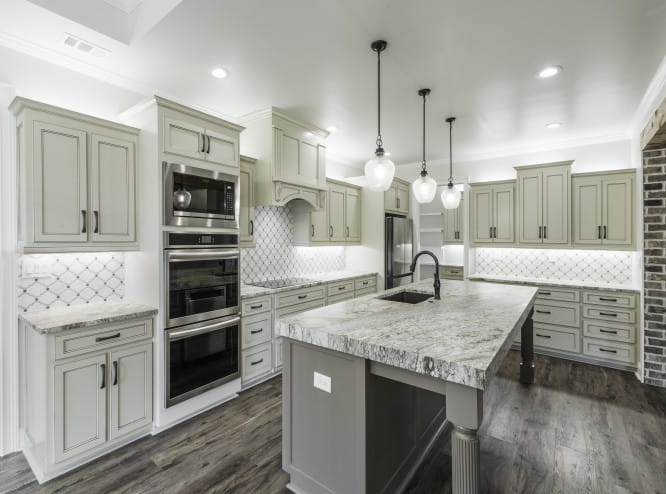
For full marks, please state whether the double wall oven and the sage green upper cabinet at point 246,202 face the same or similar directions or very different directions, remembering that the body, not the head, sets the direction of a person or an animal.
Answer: same or similar directions

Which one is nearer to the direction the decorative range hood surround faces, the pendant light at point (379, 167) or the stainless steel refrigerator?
the pendant light

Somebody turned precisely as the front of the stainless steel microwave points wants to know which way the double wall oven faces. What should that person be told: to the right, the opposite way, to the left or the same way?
the same way

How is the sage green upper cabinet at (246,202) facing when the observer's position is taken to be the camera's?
facing the viewer and to the right of the viewer

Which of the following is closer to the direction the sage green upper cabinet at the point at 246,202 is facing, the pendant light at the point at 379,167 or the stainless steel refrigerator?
the pendant light

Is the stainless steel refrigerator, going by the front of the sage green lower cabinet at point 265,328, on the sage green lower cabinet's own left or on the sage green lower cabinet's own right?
on the sage green lower cabinet's own left

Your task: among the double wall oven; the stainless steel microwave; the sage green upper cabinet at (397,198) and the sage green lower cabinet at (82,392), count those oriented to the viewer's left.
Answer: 0

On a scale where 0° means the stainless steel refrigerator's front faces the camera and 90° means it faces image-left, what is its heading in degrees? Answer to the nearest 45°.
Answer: approximately 315°

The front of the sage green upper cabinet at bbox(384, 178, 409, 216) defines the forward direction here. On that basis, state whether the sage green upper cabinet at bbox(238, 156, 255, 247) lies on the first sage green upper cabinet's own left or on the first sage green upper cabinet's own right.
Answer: on the first sage green upper cabinet's own right

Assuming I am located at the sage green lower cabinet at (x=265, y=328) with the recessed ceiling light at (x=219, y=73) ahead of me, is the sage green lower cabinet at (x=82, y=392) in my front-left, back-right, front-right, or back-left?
front-right

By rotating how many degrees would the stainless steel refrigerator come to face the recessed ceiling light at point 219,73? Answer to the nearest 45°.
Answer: approximately 90° to its right

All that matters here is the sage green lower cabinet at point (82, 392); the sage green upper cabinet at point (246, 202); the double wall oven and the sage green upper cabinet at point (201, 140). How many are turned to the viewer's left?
0

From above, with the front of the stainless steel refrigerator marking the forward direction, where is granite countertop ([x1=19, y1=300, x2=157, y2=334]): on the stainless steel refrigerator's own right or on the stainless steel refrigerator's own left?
on the stainless steel refrigerator's own right

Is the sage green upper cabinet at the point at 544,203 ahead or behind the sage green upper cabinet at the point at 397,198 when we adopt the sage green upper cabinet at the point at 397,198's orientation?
ahead

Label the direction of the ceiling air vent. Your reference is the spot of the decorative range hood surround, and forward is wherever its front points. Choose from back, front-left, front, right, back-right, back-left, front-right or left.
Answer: right

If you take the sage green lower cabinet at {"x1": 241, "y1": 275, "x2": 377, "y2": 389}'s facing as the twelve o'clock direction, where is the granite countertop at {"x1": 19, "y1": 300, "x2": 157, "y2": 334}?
The granite countertop is roughly at 3 o'clock from the sage green lower cabinet.

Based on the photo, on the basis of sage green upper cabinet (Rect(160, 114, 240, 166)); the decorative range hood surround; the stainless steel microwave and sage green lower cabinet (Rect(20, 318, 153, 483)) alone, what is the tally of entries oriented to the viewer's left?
0

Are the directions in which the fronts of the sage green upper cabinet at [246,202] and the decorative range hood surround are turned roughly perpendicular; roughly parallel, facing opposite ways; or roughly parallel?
roughly parallel

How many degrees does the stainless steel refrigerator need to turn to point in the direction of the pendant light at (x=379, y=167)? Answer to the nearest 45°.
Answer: approximately 45° to its right

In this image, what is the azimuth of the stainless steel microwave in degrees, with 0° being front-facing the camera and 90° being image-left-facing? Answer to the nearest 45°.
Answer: approximately 315°
